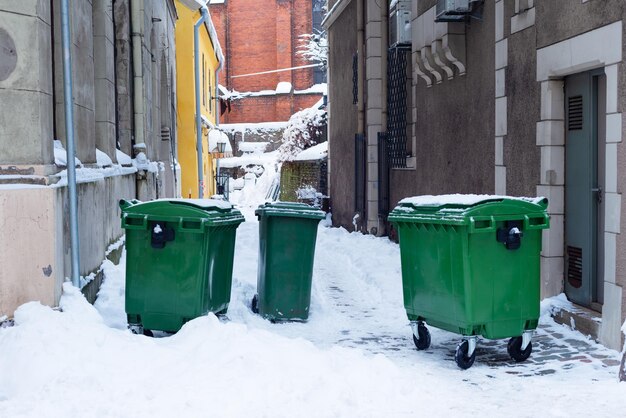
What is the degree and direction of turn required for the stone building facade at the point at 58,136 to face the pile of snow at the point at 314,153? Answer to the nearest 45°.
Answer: approximately 90° to its left

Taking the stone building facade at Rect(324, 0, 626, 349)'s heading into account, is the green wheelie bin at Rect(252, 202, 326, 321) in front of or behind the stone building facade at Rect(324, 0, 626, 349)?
in front

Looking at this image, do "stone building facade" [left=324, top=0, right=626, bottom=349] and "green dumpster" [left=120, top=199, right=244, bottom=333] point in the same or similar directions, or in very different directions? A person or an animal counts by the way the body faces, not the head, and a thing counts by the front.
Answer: very different directions

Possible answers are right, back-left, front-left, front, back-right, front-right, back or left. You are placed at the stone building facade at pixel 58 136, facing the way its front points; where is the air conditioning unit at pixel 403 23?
left

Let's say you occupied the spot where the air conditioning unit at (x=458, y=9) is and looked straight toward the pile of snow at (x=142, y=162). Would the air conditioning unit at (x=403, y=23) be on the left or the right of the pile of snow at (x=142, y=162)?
right

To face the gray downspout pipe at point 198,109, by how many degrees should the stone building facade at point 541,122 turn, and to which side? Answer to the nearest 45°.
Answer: approximately 90° to its right

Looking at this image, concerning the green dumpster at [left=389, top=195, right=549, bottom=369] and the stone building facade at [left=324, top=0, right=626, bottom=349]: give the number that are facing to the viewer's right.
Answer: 0
